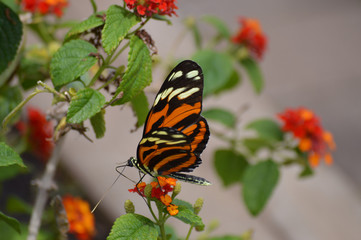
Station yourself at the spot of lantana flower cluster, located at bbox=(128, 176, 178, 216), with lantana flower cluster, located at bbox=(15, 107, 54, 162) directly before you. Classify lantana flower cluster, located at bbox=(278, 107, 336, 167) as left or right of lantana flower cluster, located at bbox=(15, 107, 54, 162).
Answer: right

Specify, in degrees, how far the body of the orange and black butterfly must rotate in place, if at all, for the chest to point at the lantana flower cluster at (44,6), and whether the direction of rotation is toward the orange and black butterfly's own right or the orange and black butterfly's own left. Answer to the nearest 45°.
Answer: approximately 45° to the orange and black butterfly's own right

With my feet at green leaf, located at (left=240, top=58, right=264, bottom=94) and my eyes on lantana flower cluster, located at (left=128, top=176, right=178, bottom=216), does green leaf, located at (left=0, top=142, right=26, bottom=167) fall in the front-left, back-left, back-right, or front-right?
front-right

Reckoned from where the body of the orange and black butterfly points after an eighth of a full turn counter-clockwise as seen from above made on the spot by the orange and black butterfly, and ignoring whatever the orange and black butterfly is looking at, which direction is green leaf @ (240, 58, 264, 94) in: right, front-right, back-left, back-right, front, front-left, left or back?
back-right

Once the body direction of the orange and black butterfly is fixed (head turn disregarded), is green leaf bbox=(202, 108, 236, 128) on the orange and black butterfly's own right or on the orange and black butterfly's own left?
on the orange and black butterfly's own right

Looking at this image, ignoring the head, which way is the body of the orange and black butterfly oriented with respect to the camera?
to the viewer's left

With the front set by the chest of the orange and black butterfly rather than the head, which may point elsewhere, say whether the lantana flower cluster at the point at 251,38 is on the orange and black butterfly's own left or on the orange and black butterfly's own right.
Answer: on the orange and black butterfly's own right
